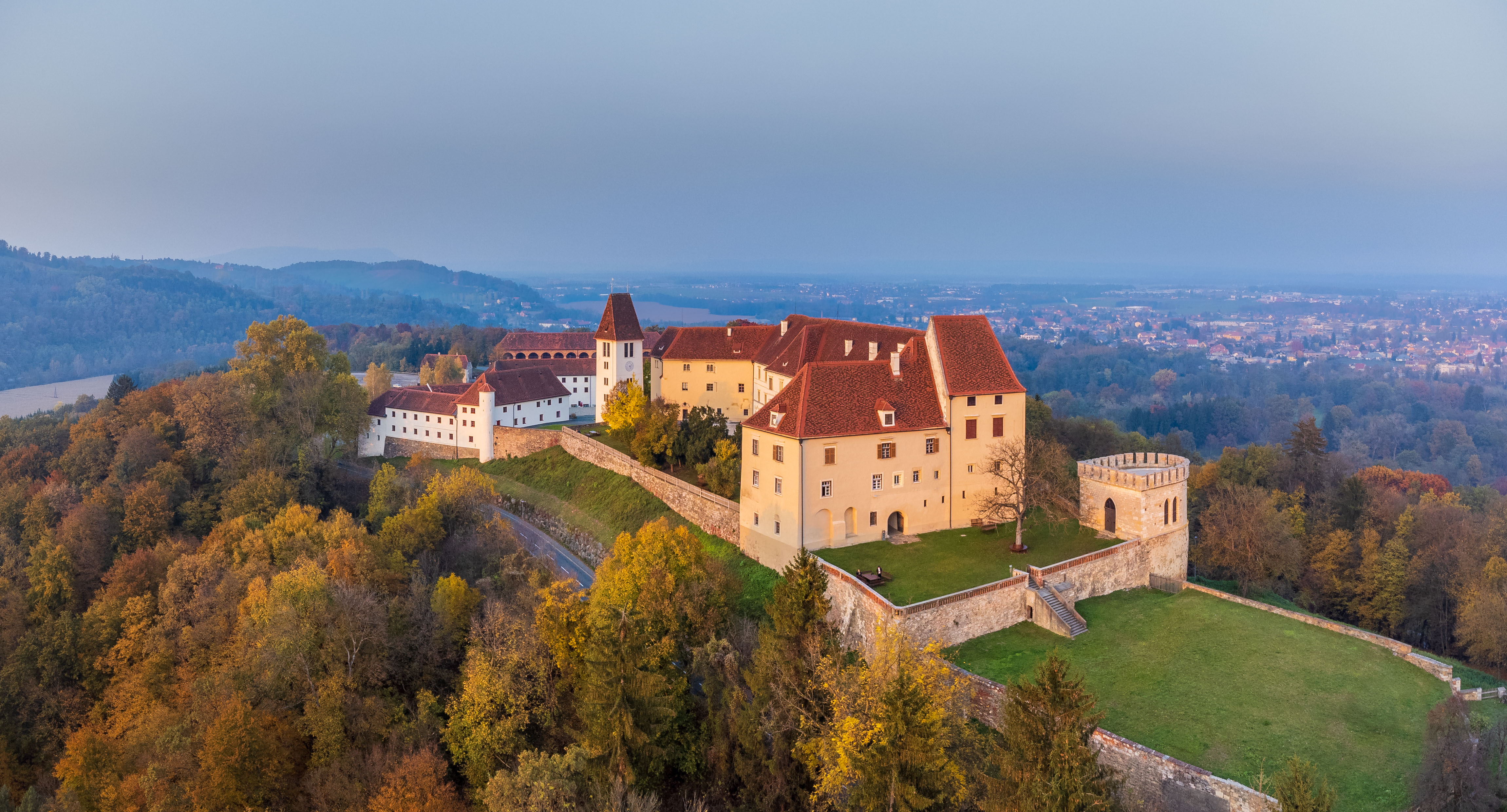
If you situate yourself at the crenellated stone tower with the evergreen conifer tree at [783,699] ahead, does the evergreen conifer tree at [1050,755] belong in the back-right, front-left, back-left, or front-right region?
front-left

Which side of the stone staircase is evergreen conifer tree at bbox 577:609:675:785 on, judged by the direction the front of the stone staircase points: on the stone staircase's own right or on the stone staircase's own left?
on the stone staircase's own right

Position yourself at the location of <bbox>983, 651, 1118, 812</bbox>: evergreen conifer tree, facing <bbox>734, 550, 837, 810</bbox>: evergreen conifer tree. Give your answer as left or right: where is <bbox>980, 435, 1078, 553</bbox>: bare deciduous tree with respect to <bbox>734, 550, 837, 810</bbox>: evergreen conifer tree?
right

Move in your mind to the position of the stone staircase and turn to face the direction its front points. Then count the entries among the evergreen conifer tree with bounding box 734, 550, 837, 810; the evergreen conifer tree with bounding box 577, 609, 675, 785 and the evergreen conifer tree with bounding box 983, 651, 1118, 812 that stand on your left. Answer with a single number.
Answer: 0

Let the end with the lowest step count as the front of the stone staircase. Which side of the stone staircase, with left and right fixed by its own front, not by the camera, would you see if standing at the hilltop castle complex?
back

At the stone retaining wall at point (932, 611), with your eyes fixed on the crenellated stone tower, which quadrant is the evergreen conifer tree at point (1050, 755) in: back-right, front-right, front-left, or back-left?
back-right

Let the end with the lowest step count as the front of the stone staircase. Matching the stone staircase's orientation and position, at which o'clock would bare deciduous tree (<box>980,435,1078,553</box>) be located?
The bare deciduous tree is roughly at 7 o'clock from the stone staircase.

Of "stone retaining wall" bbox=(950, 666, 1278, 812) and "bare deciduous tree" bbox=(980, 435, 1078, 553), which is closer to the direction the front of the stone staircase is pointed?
the stone retaining wall

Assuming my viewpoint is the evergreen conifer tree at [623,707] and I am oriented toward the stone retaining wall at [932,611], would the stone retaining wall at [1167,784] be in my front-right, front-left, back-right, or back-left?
front-right

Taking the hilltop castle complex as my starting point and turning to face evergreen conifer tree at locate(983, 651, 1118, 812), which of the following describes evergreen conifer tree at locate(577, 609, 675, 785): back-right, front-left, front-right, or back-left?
front-right

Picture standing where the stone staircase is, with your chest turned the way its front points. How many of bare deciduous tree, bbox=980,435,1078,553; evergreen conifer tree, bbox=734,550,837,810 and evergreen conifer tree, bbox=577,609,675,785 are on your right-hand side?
2

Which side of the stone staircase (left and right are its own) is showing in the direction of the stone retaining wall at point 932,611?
right

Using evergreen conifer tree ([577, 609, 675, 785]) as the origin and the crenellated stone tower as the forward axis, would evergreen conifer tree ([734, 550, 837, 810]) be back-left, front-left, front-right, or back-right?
front-right

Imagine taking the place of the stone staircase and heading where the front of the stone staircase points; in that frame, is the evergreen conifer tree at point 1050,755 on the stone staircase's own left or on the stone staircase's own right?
on the stone staircase's own right

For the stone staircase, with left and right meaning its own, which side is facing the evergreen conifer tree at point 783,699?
right

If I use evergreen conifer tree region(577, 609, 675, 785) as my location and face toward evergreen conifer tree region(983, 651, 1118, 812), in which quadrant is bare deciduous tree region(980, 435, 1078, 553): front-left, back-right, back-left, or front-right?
front-left

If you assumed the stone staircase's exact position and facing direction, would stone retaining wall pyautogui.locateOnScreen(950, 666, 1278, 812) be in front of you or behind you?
in front

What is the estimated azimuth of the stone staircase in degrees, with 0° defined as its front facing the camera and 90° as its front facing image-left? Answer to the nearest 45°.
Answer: approximately 315°

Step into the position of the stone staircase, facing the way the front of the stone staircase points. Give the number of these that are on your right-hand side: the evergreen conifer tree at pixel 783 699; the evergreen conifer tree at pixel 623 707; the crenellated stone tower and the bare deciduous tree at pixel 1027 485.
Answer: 2
